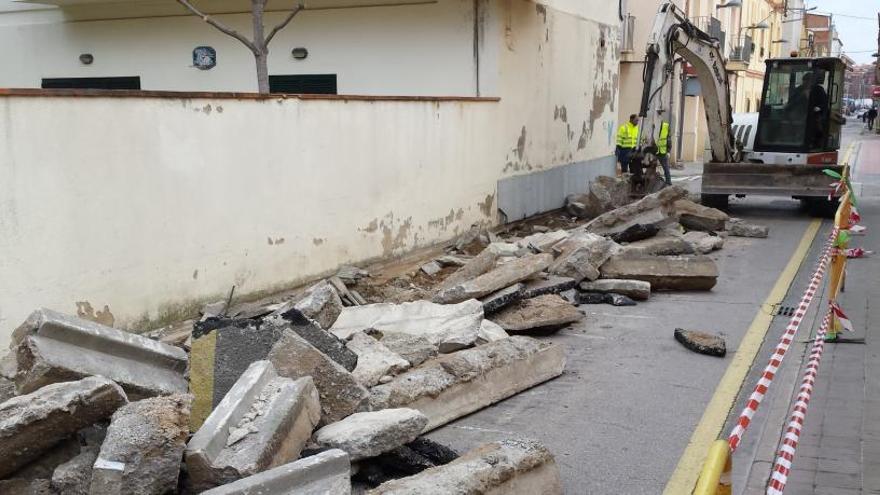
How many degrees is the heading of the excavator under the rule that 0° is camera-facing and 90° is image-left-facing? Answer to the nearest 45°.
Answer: approximately 45°

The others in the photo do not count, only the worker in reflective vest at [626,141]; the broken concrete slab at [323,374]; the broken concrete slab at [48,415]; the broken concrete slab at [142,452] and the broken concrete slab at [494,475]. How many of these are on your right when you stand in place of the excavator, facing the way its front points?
1

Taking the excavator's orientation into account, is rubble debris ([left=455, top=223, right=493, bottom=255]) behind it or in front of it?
in front

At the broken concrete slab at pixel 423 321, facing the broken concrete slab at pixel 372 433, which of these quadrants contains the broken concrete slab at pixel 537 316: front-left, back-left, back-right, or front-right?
back-left

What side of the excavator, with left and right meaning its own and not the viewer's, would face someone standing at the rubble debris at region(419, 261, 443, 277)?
front

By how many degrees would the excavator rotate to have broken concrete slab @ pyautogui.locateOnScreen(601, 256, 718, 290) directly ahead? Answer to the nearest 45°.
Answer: approximately 45° to its left

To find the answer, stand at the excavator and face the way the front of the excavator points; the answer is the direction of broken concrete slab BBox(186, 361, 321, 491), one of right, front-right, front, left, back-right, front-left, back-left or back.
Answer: front-left

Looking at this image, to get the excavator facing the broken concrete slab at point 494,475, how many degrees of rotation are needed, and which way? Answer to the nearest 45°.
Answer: approximately 45° to its left

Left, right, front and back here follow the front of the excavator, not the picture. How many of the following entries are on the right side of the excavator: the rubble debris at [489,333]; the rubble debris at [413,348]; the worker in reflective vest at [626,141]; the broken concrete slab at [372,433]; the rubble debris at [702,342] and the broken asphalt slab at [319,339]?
1

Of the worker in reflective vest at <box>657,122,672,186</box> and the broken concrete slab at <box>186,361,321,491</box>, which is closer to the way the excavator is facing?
the broken concrete slab

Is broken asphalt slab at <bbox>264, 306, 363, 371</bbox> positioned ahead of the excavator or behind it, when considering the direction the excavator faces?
ahead

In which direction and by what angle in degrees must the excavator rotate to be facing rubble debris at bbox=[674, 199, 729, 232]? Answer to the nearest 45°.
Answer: approximately 45° to its left

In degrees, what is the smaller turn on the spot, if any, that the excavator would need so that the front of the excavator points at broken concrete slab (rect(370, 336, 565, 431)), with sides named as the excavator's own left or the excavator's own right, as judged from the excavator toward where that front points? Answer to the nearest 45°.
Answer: approximately 45° to the excavator's own left
